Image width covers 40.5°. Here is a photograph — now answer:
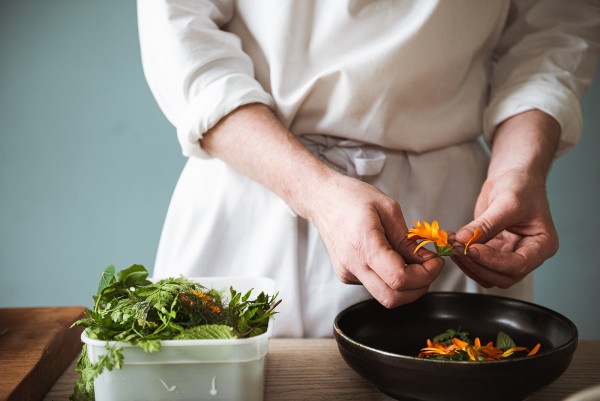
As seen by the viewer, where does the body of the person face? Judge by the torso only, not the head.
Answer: toward the camera

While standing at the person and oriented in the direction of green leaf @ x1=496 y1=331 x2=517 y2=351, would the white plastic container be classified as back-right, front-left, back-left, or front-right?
front-right

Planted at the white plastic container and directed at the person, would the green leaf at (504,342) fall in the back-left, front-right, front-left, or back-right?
front-right

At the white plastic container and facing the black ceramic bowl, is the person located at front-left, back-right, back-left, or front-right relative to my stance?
front-left

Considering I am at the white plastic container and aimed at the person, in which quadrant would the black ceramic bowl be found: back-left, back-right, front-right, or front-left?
front-right
